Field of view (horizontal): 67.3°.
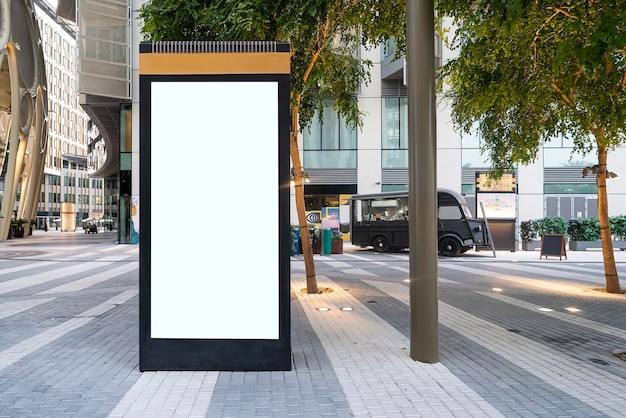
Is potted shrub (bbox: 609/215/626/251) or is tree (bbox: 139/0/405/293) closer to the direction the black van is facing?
the potted shrub

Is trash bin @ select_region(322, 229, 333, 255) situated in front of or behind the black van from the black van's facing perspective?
behind

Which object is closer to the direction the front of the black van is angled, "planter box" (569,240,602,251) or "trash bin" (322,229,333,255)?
the planter box

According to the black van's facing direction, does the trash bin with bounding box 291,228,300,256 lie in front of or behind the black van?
behind

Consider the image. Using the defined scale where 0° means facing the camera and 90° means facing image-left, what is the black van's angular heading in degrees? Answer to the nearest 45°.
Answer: approximately 270°

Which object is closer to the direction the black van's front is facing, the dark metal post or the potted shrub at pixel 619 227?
the potted shrub

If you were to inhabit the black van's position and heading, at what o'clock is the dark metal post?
The dark metal post is roughly at 3 o'clock from the black van.

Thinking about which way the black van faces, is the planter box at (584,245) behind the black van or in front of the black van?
in front

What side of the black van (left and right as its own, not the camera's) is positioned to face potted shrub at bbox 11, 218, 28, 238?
back

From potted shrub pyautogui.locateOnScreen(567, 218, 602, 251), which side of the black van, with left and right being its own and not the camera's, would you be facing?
front

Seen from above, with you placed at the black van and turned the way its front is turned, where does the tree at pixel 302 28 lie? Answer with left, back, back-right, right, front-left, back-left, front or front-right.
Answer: right

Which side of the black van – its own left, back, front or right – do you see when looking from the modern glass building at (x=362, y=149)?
left

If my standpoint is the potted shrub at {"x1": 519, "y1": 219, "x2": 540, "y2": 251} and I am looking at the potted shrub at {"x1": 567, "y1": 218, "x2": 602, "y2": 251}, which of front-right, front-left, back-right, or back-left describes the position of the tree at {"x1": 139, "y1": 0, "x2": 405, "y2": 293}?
back-right
